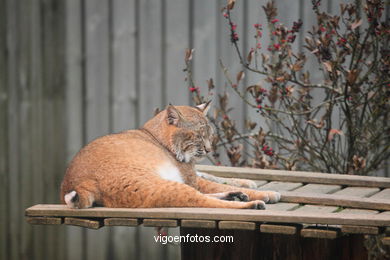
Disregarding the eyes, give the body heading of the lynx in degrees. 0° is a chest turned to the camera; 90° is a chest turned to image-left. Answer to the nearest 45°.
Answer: approximately 270°

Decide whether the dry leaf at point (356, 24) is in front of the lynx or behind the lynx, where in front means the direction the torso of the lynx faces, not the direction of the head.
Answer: in front

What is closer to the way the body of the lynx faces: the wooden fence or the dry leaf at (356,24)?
the dry leaf

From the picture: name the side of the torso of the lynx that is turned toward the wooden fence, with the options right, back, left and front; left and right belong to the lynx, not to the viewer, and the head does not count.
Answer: left
